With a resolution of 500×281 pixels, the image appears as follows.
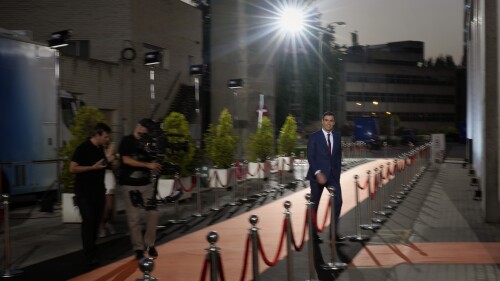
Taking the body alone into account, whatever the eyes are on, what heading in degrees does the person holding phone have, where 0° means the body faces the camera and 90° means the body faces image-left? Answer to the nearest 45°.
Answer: approximately 315°

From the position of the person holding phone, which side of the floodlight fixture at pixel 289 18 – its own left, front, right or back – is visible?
front

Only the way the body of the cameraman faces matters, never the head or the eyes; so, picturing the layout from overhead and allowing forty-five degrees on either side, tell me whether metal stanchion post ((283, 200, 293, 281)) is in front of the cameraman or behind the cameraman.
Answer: in front

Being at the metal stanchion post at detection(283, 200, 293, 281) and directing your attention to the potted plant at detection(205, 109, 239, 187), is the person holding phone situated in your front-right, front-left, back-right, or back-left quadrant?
front-left

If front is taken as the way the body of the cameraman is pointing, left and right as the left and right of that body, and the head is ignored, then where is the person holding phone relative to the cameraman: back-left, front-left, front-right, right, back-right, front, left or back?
back-right

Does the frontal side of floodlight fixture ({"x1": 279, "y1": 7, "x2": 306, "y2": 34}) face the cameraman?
yes

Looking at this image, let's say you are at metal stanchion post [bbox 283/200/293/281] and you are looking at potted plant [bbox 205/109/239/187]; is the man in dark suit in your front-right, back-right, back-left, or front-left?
front-right

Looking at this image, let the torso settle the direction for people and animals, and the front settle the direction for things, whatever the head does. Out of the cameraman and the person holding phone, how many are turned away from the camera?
0

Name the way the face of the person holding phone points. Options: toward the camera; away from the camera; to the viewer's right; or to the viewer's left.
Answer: to the viewer's right

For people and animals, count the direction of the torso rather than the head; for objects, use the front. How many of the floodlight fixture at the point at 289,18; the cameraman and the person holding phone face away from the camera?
0

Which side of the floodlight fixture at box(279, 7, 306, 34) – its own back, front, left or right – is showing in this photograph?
front

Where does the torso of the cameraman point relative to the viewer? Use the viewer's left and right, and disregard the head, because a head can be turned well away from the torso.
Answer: facing the viewer and to the right of the viewer

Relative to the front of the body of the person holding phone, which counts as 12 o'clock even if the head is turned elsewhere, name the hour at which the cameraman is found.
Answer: The cameraman is roughly at 11 o'clock from the person holding phone.

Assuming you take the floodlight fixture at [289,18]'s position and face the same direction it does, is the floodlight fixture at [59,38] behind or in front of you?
in front

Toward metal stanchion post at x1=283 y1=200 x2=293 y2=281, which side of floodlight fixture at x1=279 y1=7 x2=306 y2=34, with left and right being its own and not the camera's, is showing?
front

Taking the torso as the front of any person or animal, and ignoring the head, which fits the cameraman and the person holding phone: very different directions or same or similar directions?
same or similar directions
